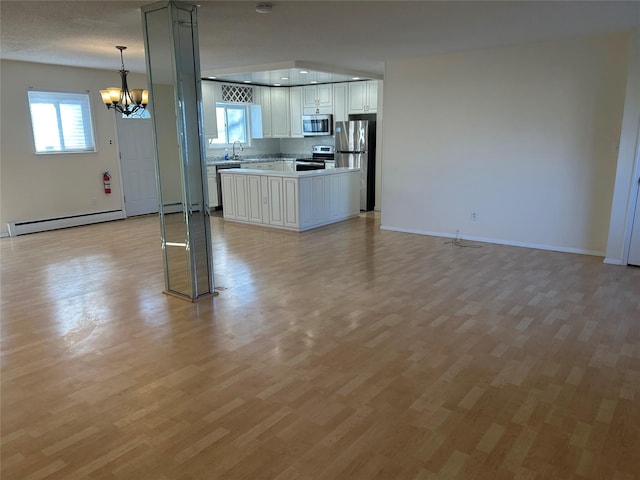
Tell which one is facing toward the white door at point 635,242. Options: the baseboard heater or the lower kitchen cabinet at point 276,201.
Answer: the baseboard heater

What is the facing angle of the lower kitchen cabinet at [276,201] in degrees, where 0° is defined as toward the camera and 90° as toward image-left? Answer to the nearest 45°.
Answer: approximately 45°

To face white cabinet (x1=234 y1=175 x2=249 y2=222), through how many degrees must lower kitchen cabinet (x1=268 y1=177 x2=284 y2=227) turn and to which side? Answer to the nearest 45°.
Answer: approximately 90° to its right

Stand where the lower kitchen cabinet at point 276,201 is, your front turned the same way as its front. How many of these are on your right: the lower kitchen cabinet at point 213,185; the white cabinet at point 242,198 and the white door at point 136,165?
3

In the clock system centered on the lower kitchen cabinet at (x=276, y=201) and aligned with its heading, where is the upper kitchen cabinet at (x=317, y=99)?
The upper kitchen cabinet is roughly at 5 o'clock from the lower kitchen cabinet.

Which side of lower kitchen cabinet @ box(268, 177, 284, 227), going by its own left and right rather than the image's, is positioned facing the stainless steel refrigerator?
back

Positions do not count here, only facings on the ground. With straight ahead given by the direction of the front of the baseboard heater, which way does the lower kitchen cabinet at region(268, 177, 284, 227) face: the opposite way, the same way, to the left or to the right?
to the right

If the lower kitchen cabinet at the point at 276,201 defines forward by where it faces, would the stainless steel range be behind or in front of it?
behind

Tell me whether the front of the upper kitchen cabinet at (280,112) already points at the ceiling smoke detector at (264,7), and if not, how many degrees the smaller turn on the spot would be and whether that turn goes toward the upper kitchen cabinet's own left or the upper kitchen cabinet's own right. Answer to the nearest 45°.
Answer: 0° — it already faces it

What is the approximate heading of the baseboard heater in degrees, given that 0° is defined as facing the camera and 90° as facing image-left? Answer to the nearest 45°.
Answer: approximately 315°

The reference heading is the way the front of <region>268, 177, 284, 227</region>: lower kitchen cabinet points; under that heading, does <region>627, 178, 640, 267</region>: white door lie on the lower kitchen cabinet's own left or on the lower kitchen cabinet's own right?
on the lower kitchen cabinet's own left
